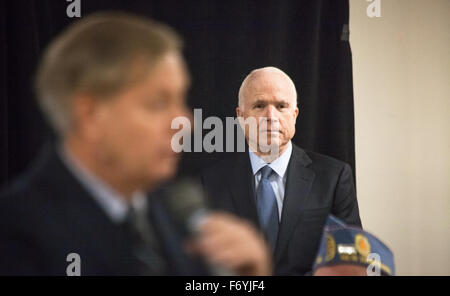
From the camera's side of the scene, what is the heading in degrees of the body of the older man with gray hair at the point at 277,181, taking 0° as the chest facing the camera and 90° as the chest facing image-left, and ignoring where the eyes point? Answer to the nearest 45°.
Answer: approximately 0°

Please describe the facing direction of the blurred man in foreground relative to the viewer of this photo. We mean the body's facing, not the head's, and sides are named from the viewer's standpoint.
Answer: facing the viewer and to the right of the viewer

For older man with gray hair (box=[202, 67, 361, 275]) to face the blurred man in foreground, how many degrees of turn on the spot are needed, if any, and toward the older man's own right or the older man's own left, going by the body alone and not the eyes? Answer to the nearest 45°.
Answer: approximately 45° to the older man's own right

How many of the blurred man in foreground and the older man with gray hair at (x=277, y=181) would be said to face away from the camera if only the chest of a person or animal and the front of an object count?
0

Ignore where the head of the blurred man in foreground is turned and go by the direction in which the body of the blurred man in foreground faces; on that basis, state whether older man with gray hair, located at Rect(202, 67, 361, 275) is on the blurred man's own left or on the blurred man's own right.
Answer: on the blurred man's own left
